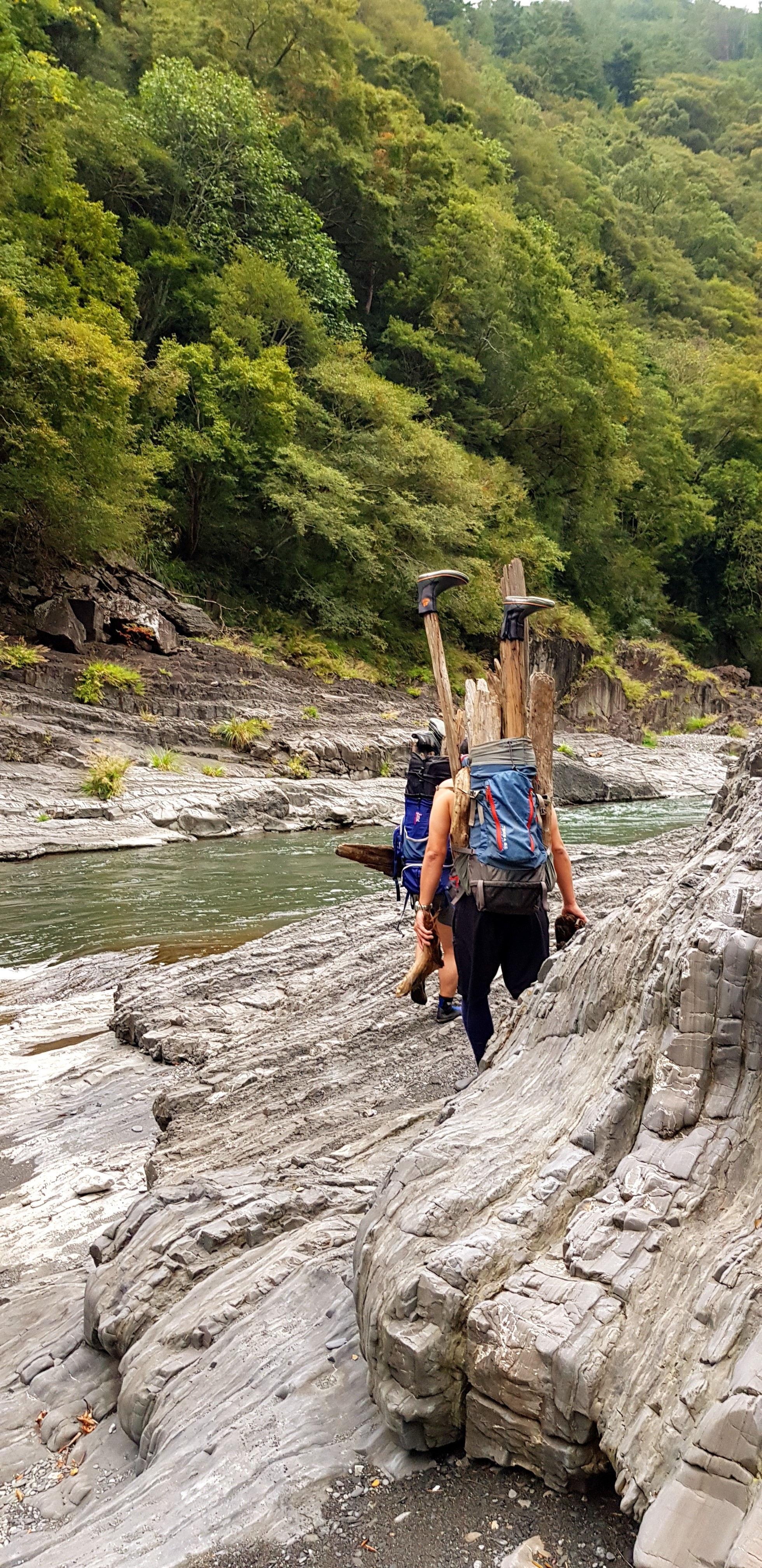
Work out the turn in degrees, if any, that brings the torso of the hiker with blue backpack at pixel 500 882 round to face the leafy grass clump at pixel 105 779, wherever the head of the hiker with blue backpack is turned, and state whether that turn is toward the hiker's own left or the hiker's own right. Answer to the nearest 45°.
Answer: approximately 45° to the hiker's own left

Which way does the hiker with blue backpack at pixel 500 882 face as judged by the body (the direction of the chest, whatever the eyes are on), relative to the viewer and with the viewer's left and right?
facing away from the viewer

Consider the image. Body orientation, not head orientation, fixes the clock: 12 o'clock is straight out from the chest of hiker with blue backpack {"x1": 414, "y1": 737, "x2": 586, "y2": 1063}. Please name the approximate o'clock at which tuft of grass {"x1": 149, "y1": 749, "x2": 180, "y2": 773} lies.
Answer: The tuft of grass is roughly at 11 o'clock from the hiker with blue backpack.

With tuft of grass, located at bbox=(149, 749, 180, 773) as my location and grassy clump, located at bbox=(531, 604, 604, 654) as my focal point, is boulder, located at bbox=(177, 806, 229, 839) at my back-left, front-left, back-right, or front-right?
back-right

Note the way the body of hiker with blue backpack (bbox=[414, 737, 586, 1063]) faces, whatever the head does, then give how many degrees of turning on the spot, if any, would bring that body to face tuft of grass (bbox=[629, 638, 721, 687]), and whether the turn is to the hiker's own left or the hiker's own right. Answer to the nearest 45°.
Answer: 0° — they already face it

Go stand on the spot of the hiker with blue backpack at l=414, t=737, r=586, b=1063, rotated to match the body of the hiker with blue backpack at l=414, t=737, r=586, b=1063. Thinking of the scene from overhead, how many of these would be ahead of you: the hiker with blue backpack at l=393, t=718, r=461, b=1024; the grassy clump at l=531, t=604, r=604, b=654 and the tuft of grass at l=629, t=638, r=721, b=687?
3

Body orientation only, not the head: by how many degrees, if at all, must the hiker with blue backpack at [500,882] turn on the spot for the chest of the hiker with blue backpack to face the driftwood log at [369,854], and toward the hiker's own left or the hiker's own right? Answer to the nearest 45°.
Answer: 0° — they already face it

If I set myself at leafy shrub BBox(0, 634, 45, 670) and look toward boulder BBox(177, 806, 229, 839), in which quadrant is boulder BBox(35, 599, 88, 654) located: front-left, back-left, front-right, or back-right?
back-left

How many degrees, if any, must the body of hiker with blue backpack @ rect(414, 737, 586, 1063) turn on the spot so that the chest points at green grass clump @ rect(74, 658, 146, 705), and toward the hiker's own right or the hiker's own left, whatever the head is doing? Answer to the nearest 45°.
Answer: approximately 45° to the hiker's own left
